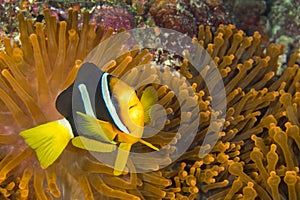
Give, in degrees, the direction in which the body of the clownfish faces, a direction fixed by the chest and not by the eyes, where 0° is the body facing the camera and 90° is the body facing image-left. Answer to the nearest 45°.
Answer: approximately 315°
